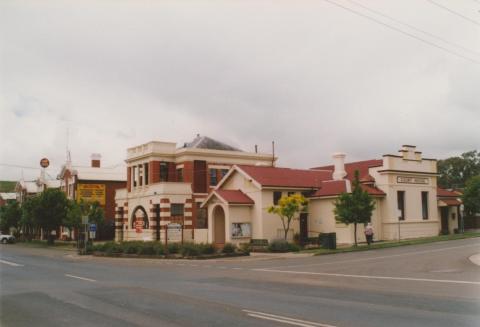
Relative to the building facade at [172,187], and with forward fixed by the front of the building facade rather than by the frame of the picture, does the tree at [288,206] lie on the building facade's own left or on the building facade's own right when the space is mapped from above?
on the building facade's own left

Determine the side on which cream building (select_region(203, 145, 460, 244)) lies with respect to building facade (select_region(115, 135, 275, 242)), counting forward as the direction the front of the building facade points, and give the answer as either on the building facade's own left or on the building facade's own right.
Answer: on the building facade's own left

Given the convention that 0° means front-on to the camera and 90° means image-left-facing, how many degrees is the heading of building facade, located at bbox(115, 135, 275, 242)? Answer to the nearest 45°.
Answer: approximately 45°

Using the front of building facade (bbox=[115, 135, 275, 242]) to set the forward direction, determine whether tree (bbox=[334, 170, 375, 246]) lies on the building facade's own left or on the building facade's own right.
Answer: on the building facade's own left

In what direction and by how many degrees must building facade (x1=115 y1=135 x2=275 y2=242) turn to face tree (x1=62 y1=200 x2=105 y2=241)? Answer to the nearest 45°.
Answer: approximately 45° to its right

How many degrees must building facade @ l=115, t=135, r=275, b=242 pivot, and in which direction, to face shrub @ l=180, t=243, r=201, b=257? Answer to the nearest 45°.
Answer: approximately 45° to its left
